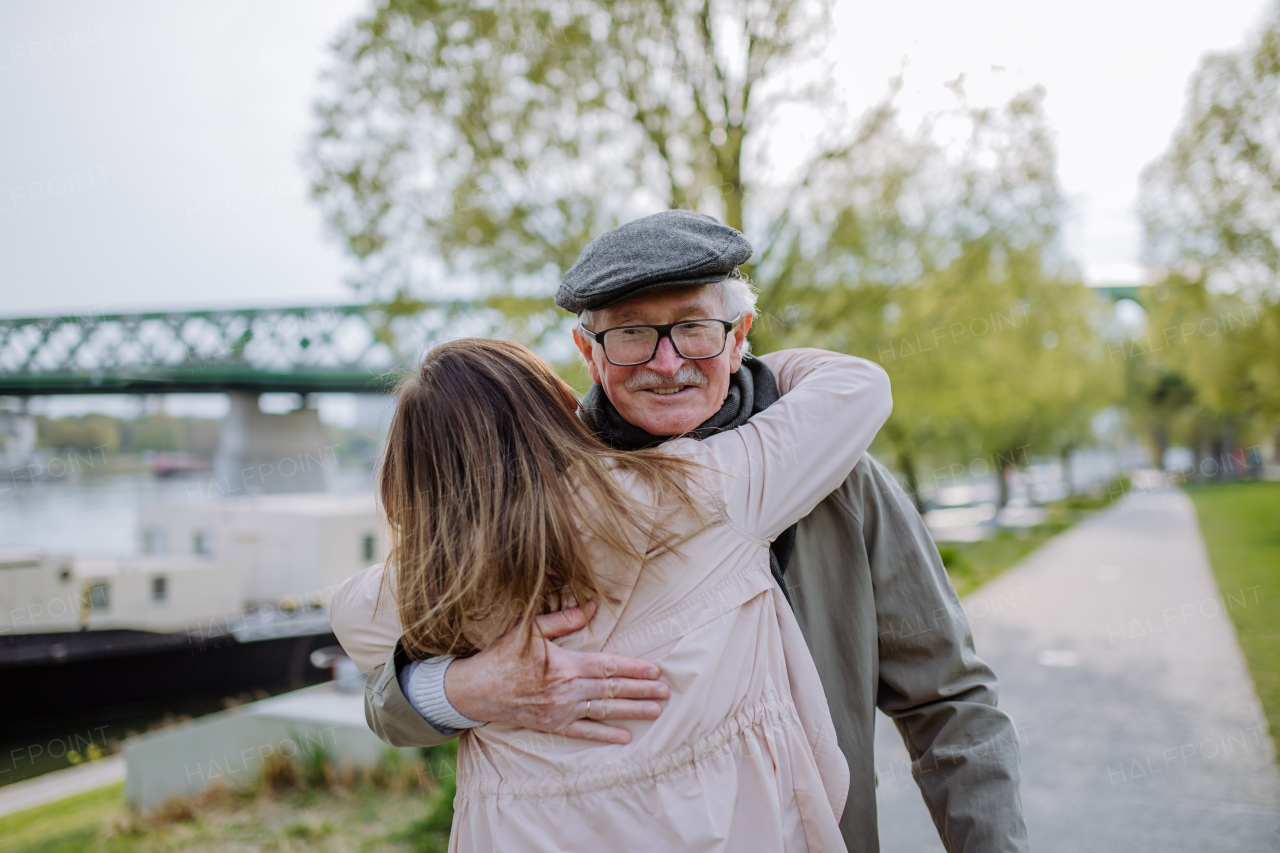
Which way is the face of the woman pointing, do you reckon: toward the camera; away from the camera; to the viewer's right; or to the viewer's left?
away from the camera

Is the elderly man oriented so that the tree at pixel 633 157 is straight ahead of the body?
no

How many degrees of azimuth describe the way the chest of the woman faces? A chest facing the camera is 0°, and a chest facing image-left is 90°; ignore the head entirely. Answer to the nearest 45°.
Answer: approximately 180°

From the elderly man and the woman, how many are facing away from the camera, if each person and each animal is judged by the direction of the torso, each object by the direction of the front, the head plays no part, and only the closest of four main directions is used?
1

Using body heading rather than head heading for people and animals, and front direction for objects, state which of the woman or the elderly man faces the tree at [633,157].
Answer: the woman

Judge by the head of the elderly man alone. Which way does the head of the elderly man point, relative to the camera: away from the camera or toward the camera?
toward the camera

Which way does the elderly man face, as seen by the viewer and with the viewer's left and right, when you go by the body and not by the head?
facing the viewer

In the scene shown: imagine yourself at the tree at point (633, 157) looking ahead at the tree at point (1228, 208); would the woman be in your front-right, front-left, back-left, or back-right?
back-right

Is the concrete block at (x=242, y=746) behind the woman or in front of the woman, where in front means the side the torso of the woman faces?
in front

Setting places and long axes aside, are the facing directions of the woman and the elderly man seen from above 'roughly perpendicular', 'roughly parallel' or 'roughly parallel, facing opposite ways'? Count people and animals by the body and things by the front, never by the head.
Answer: roughly parallel, facing opposite ways

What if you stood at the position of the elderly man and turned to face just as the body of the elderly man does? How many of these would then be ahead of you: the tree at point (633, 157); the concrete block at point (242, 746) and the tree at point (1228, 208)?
0

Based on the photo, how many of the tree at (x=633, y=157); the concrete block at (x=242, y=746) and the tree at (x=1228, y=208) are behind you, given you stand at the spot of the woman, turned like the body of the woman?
0
